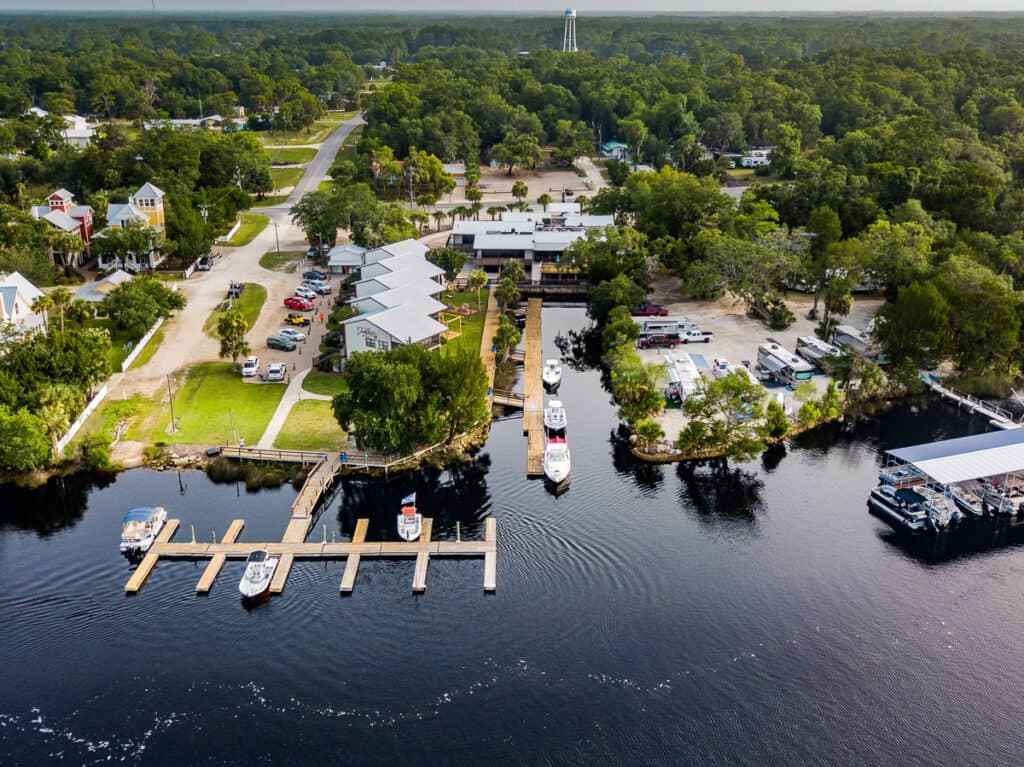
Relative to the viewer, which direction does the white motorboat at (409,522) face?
toward the camera

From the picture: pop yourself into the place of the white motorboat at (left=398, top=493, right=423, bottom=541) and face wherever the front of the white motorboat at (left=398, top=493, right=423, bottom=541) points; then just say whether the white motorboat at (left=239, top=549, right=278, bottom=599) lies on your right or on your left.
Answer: on your right

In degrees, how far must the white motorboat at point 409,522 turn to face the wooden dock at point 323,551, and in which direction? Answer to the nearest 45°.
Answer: approximately 90° to its right

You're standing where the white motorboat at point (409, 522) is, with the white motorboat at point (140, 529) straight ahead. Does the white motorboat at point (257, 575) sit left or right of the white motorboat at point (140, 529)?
left

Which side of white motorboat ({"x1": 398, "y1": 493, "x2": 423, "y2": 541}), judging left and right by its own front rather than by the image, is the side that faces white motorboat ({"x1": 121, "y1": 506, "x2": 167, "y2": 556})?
right
